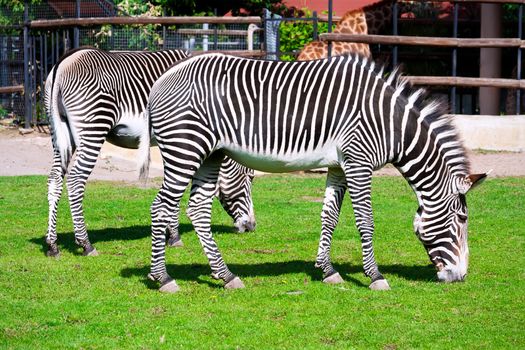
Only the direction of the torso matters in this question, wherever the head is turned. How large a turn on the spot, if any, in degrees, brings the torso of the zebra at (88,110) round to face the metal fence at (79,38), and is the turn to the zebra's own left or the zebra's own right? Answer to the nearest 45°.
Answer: approximately 45° to the zebra's own left

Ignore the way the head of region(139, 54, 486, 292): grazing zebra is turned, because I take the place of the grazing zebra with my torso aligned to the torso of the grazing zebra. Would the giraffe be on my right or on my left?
on my left

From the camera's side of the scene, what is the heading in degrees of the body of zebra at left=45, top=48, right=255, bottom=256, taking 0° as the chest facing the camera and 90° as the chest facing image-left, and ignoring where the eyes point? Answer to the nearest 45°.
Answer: approximately 225°

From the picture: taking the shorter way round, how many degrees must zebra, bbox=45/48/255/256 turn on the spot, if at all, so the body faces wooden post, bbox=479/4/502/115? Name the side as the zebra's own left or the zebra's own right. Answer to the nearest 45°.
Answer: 0° — it already faces it

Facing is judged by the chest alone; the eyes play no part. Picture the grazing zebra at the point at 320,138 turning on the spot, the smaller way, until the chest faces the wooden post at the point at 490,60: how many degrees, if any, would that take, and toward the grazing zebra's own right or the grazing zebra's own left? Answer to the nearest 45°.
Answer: approximately 90° to the grazing zebra's own left

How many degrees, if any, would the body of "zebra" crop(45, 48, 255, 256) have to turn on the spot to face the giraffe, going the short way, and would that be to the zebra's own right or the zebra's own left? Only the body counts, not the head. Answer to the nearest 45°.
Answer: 0° — it already faces it

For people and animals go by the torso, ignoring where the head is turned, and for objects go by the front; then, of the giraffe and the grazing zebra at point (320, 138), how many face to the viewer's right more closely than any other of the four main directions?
2

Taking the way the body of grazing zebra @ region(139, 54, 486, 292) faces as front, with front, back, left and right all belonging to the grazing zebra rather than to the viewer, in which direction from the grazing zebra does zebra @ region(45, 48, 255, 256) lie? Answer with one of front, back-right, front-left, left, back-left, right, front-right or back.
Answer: back-left

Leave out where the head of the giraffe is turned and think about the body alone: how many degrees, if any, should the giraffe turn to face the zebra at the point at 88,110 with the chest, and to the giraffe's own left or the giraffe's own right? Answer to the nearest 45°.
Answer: approximately 90° to the giraffe's own right

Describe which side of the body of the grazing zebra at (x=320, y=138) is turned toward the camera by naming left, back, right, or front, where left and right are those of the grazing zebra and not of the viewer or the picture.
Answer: right
